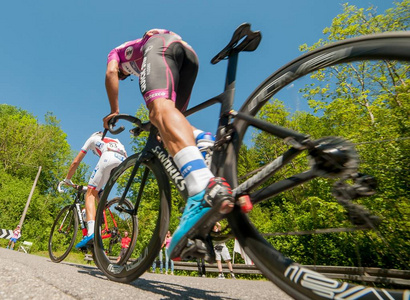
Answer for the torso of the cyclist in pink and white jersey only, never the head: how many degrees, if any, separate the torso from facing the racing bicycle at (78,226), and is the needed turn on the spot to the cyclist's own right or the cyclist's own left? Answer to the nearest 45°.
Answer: approximately 45° to the cyclist's own right

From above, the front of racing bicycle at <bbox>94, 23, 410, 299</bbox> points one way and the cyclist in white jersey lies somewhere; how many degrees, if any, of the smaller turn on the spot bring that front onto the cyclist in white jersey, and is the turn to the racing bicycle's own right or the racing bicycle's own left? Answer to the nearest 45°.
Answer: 0° — it already faces them

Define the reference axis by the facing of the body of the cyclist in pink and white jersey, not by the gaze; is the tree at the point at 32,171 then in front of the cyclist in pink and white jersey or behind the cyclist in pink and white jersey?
in front

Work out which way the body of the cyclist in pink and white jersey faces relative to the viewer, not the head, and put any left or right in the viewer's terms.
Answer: facing away from the viewer and to the left of the viewer

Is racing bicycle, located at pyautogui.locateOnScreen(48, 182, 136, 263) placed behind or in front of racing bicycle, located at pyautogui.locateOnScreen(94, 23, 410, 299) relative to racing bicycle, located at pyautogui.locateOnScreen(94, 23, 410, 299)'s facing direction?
in front

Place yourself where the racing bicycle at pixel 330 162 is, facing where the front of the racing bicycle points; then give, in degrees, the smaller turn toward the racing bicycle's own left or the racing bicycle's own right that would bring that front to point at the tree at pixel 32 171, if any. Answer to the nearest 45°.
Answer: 0° — it already faces it

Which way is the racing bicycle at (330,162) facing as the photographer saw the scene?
facing away from the viewer and to the left of the viewer
